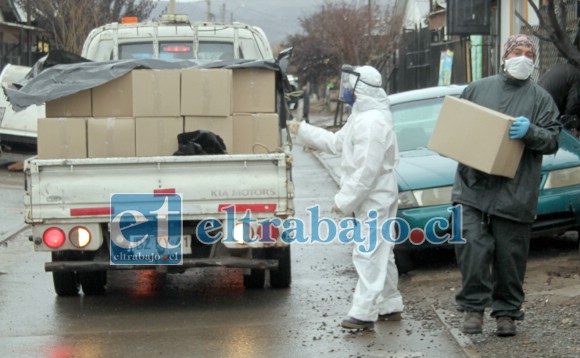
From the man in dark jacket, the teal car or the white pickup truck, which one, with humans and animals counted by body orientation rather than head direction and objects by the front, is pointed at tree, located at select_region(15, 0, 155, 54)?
the white pickup truck

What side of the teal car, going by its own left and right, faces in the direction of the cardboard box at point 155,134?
right

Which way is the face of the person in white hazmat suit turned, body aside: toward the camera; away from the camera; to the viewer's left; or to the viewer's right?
to the viewer's left

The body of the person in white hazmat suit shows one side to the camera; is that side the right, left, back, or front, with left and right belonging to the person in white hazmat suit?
left

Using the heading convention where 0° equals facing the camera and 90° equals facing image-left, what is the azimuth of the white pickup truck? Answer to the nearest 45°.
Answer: approximately 180°

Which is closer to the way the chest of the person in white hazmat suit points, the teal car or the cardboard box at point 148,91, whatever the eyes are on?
the cardboard box

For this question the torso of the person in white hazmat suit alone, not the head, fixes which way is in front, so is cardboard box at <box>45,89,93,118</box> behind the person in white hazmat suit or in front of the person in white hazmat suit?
in front

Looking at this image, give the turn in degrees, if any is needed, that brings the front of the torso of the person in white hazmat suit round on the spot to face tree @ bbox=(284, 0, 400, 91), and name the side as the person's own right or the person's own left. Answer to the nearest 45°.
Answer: approximately 90° to the person's own right
